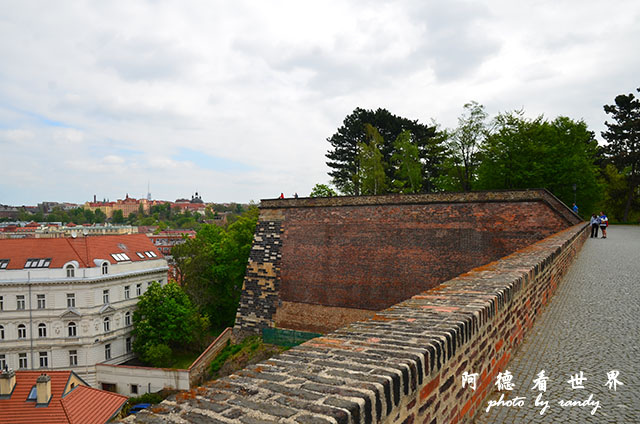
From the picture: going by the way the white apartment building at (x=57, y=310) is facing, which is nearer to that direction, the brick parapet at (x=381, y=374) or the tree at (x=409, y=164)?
the brick parapet

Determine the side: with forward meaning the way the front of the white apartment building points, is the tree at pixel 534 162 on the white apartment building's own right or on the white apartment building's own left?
on the white apartment building's own left

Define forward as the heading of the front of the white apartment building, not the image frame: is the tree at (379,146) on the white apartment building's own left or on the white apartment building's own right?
on the white apartment building's own left

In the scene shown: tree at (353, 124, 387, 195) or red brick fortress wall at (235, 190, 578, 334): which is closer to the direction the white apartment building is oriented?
the red brick fortress wall

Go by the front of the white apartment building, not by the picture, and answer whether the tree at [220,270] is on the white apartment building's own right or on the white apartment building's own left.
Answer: on the white apartment building's own left

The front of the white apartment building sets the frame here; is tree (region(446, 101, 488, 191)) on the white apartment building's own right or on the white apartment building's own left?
on the white apartment building's own left

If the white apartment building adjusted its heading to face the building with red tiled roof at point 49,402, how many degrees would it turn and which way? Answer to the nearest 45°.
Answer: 0° — it already faces it

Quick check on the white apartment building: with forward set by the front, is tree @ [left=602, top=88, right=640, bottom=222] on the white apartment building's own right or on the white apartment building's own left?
on the white apartment building's own left

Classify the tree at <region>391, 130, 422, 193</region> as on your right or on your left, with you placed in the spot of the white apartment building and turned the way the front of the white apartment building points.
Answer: on your left

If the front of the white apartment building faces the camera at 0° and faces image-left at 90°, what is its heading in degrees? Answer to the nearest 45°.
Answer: approximately 0°

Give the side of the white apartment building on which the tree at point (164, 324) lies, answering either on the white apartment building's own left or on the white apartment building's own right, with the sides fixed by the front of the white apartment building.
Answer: on the white apartment building's own left

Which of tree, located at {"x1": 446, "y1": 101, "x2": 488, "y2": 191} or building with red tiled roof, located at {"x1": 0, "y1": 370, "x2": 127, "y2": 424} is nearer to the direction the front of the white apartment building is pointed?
the building with red tiled roof

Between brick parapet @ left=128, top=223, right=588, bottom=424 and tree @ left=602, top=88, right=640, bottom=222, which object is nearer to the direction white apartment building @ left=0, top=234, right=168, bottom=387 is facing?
the brick parapet

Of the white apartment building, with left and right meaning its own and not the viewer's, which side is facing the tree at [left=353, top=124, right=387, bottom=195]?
left
